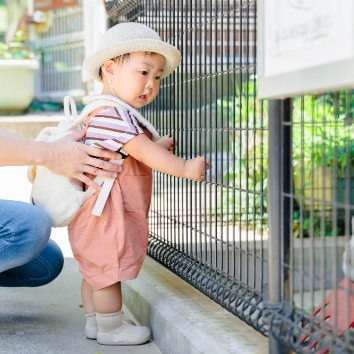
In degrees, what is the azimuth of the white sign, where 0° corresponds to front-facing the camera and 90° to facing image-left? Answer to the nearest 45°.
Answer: approximately 45°

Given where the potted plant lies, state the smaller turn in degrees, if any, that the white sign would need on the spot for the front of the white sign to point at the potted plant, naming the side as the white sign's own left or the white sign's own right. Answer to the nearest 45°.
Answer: approximately 90° to the white sign's own right

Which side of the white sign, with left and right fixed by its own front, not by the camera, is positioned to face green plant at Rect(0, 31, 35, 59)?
right

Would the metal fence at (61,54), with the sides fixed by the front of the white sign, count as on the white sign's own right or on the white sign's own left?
on the white sign's own right

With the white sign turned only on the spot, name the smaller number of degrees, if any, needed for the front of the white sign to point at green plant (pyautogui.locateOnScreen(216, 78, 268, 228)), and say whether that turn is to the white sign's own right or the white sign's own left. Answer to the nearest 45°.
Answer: approximately 135° to the white sign's own right

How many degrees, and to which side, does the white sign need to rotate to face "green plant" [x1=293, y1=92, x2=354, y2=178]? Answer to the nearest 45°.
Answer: approximately 135° to its right
